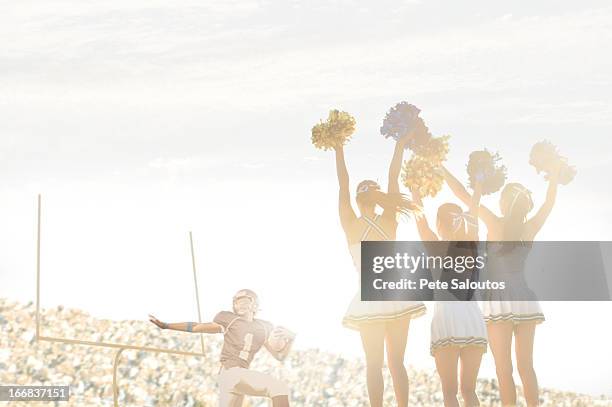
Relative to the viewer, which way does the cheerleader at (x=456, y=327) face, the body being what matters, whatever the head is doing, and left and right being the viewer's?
facing away from the viewer

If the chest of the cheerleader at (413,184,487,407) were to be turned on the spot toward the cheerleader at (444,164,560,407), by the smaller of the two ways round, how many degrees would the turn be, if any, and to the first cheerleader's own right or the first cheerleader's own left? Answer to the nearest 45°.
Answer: approximately 45° to the first cheerleader's own right

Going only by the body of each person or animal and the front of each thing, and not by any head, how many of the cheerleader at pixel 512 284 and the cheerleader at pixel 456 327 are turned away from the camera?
2

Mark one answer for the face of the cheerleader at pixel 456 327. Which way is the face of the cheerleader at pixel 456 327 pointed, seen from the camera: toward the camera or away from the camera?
away from the camera

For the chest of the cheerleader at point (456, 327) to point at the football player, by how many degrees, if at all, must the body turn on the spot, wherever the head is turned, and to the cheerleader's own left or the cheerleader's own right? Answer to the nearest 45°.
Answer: approximately 90° to the cheerleader's own left

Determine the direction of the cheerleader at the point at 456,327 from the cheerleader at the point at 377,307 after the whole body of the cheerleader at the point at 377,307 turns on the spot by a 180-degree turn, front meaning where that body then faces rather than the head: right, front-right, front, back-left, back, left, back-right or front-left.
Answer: left

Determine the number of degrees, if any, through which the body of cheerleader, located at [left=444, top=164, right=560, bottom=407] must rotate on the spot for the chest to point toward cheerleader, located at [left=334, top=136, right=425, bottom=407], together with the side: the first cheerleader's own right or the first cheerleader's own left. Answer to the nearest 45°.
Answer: approximately 135° to the first cheerleader's own left

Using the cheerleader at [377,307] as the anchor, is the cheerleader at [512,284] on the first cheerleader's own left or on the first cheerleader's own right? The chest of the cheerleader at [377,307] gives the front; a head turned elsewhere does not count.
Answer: on the first cheerleader's own right

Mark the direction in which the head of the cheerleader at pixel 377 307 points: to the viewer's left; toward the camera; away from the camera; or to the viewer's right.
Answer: away from the camera

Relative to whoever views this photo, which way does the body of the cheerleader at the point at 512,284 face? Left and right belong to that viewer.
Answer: facing away from the viewer

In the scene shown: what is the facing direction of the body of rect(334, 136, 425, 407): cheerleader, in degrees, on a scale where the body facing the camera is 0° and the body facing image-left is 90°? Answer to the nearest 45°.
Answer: approximately 180°
